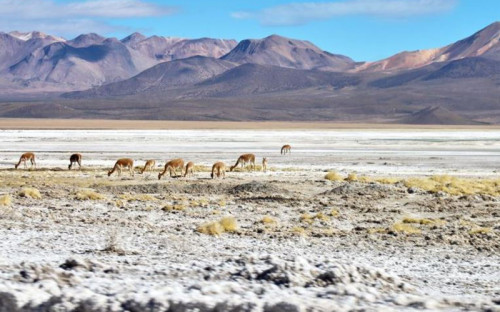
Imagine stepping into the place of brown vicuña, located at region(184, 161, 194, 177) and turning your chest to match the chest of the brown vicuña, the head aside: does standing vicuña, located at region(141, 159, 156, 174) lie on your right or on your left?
on your right

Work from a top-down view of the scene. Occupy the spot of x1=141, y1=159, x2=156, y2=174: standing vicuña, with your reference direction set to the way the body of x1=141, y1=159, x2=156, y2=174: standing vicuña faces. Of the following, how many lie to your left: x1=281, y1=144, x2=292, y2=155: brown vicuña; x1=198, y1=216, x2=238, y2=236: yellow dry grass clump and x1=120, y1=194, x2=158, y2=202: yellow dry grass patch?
2

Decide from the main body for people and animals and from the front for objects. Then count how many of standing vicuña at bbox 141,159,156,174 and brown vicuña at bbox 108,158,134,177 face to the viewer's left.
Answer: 2

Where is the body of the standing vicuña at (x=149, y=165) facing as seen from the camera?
to the viewer's left

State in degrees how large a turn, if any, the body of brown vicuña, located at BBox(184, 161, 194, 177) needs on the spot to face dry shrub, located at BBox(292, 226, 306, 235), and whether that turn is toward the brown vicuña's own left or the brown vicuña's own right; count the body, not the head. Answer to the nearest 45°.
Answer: approximately 45° to the brown vicuña's own left

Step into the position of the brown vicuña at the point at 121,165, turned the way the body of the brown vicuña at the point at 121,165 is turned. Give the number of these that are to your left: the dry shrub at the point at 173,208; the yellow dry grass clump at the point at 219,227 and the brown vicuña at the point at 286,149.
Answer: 2

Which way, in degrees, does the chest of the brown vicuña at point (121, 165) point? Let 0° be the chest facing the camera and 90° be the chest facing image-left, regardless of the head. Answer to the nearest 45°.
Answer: approximately 90°

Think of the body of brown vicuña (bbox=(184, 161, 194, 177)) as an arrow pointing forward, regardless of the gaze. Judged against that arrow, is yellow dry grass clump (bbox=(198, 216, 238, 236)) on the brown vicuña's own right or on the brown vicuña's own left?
on the brown vicuña's own left

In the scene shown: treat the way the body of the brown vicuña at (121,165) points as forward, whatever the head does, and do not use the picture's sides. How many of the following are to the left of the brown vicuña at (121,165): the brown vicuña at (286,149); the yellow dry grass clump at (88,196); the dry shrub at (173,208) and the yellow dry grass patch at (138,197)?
3
